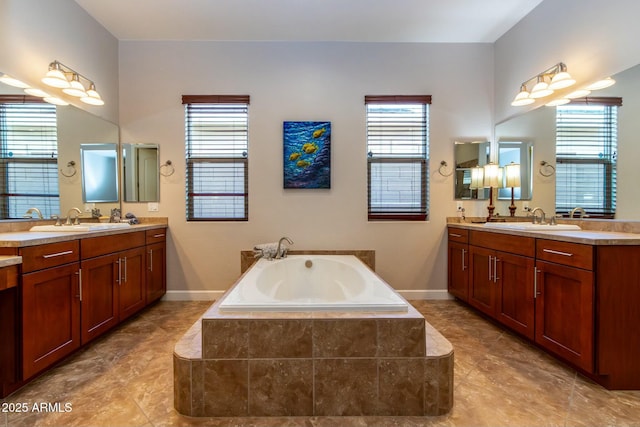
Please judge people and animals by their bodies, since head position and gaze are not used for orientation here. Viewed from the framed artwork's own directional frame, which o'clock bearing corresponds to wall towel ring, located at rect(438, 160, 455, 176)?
The wall towel ring is roughly at 9 o'clock from the framed artwork.

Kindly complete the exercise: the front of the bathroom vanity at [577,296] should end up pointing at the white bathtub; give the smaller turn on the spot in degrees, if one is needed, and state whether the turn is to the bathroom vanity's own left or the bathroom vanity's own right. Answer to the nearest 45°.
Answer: approximately 45° to the bathroom vanity's own right

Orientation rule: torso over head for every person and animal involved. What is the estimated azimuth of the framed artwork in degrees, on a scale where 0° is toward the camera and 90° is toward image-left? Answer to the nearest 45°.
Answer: approximately 0°
